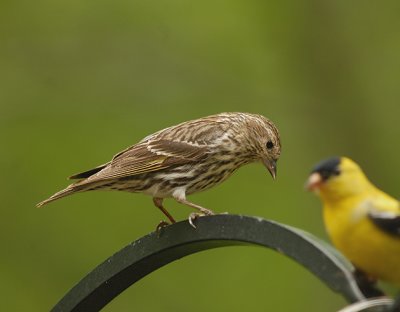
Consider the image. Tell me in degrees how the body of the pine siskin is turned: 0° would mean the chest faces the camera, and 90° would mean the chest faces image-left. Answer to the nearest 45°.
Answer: approximately 270°

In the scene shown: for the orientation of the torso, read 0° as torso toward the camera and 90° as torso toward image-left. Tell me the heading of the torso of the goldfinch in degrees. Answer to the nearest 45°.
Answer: approximately 45°

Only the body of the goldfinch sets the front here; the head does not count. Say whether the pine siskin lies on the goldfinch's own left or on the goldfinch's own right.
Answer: on the goldfinch's own right

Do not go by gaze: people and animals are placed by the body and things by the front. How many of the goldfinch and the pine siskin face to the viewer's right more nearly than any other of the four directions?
1

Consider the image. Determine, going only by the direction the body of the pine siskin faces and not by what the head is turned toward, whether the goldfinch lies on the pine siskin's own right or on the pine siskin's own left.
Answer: on the pine siskin's own right
